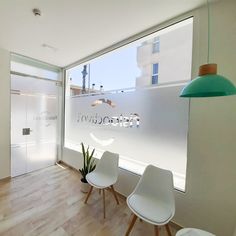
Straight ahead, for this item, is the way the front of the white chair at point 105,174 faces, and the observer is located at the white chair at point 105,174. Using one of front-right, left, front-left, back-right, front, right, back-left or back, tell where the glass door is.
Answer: right

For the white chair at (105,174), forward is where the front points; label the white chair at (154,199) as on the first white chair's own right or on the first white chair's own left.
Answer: on the first white chair's own left

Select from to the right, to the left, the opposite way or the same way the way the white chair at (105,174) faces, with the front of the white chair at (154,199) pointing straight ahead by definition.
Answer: the same way

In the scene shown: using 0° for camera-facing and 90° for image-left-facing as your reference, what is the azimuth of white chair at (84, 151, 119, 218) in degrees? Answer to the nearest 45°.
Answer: approximately 45°

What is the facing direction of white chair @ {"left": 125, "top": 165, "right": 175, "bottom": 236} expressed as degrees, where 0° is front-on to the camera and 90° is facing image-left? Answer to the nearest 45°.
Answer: approximately 45°

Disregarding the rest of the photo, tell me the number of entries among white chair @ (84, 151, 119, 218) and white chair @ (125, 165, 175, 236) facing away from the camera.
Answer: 0
